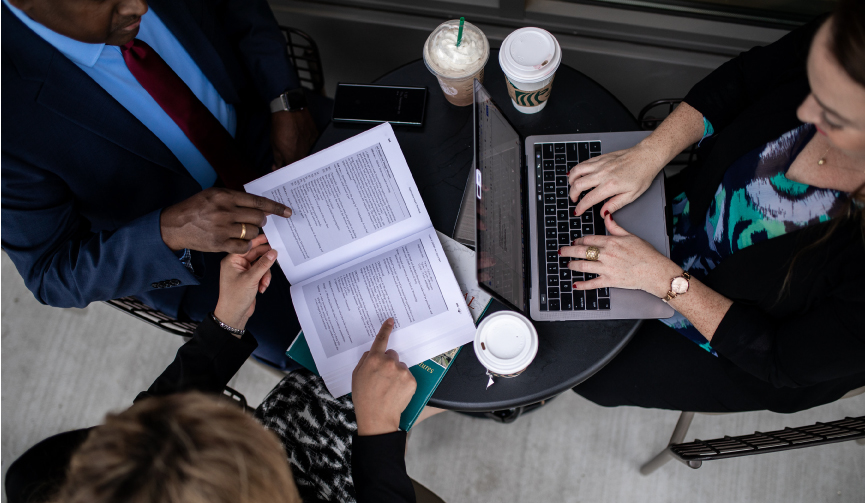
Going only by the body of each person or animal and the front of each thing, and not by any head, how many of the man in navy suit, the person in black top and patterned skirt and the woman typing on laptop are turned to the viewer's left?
1

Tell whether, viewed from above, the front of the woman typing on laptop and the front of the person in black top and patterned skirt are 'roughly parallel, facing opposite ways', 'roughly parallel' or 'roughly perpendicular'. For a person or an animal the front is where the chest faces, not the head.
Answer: roughly perpendicular

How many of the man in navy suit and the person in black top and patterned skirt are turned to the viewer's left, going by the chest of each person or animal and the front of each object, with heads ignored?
0

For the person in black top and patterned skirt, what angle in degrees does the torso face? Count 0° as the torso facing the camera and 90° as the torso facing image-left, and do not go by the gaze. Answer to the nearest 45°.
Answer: approximately 225°

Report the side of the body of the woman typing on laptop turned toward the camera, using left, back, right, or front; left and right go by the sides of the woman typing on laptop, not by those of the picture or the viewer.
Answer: left

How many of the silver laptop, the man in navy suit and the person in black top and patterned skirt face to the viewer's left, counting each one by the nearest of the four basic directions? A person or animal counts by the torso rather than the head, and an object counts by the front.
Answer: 0

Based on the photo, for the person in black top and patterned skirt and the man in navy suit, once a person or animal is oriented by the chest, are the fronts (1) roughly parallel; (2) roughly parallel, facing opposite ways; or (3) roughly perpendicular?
roughly perpendicular

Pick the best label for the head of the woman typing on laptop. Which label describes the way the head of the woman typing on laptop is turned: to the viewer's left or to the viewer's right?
to the viewer's left

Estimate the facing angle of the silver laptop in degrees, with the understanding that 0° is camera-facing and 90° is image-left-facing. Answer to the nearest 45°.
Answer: approximately 270°

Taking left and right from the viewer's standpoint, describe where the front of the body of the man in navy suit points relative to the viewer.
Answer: facing the viewer and to the right of the viewer

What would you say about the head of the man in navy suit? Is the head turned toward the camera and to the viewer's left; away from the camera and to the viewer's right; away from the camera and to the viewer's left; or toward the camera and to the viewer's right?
toward the camera and to the viewer's right

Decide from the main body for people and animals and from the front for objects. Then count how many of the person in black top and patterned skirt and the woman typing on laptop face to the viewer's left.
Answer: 1

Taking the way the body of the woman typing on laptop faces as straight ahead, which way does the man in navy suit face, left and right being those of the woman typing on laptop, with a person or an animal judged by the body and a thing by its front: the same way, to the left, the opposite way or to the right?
the opposite way
